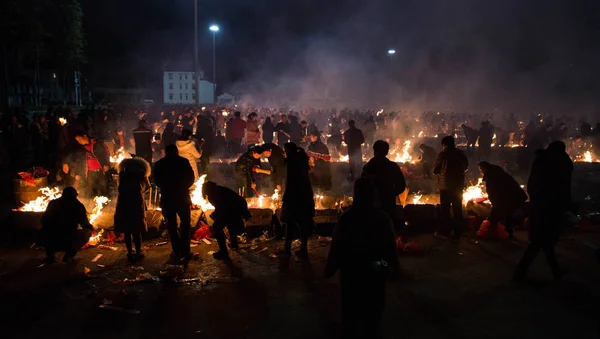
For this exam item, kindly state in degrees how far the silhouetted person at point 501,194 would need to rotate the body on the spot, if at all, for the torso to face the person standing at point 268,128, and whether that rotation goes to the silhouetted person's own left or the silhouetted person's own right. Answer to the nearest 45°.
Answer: approximately 45° to the silhouetted person's own right

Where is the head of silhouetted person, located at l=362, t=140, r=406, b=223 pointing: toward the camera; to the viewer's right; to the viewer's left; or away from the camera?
away from the camera

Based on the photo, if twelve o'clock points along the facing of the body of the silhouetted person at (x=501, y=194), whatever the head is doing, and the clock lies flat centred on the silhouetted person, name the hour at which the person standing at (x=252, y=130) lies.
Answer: The person standing is roughly at 1 o'clock from the silhouetted person.

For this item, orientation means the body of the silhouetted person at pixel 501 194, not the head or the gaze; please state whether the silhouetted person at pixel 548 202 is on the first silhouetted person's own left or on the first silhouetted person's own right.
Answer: on the first silhouetted person's own left

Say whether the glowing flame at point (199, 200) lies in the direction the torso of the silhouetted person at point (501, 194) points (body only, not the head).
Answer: yes

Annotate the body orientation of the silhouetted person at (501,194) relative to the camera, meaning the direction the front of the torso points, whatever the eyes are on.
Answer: to the viewer's left

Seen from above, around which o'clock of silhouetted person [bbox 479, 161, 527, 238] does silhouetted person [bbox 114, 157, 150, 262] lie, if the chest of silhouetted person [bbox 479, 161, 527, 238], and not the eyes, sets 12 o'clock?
silhouetted person [bbox 114, 157, 150, 262] is roughly at 11 o'clock from silhouetted person [bbox 479, 161, 527, 238].
